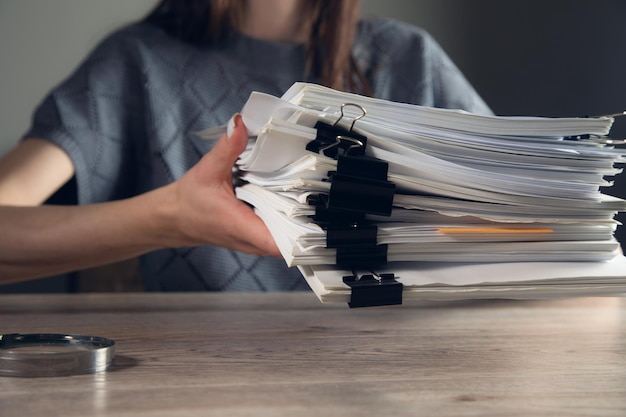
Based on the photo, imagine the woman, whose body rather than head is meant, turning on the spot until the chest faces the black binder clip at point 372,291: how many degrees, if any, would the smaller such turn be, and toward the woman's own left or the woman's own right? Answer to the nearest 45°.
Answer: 0° — they already face it

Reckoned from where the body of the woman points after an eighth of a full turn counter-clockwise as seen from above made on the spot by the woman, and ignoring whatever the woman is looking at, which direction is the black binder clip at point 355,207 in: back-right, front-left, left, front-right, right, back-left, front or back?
front-right

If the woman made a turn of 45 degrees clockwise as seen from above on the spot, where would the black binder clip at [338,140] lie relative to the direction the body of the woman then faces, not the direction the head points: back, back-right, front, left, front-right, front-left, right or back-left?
front-left

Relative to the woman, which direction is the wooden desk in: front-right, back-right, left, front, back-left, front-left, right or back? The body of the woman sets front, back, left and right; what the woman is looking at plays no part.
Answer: front

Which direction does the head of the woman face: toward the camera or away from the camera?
toward the camera

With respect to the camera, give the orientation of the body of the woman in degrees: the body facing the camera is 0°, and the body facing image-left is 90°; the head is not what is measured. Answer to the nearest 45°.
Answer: approximately 0°
